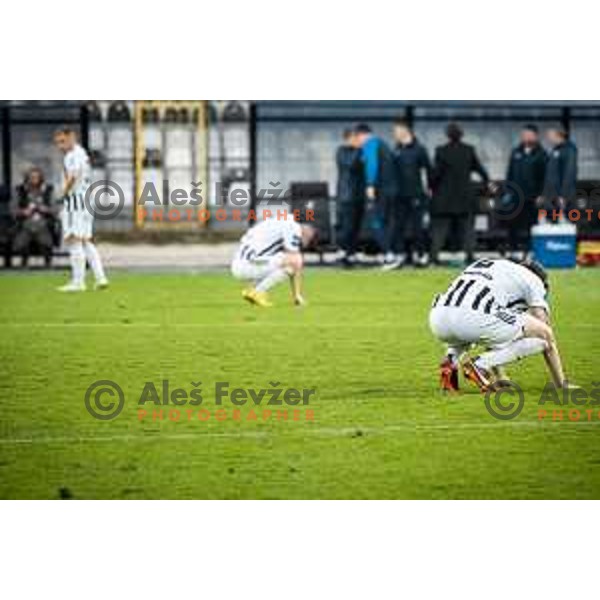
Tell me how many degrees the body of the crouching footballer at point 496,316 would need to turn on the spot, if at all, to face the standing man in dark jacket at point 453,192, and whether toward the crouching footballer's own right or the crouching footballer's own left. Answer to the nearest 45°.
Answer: approximately 45° to the crouching footballer's own left

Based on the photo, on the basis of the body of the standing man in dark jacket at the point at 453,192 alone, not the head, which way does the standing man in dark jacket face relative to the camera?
away from the camera

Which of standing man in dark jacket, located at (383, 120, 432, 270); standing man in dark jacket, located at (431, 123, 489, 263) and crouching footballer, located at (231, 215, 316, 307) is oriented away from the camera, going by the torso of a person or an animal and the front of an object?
standing man in dark jacket, located at (431, 123, 489, 263)

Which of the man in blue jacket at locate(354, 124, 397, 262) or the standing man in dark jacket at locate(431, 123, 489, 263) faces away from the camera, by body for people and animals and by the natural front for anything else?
the standing man in dark jacket

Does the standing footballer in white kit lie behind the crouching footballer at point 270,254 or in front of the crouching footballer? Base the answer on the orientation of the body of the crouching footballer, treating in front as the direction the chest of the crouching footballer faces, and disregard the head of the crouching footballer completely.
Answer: behind

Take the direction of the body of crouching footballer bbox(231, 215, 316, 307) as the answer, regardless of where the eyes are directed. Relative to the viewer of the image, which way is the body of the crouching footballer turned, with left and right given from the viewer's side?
facing to the right of the viewer

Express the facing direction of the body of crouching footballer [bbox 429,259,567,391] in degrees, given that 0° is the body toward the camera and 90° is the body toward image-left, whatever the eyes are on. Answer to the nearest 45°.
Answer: approximately 225°

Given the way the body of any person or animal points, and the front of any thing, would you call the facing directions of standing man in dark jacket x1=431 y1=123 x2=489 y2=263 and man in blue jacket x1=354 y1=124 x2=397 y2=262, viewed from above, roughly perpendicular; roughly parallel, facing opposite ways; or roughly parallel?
roughly perpendicular

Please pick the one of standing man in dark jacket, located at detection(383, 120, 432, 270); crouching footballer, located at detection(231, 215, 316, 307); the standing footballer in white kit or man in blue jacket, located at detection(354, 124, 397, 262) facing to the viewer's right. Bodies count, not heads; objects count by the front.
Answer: the crouching footballer

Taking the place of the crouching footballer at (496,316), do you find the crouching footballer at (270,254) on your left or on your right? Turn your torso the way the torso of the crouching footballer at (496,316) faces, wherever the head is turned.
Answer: on your left

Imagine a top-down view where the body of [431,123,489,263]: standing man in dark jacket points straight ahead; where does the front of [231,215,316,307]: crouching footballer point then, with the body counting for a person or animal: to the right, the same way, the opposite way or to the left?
to the right

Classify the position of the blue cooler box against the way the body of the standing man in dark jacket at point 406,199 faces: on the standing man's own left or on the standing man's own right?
on the standing man's own left
